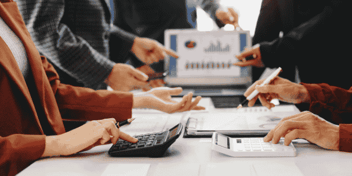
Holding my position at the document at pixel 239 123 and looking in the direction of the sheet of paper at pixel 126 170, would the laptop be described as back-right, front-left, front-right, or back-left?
back-right

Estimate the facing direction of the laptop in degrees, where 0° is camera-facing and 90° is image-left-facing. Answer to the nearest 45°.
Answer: approximately 0°

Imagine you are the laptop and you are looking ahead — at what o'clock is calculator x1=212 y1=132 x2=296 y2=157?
The calculator is roughly at 12 o'clock from the laptop.

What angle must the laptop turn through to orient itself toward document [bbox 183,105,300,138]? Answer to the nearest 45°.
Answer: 0° — it already faces it
